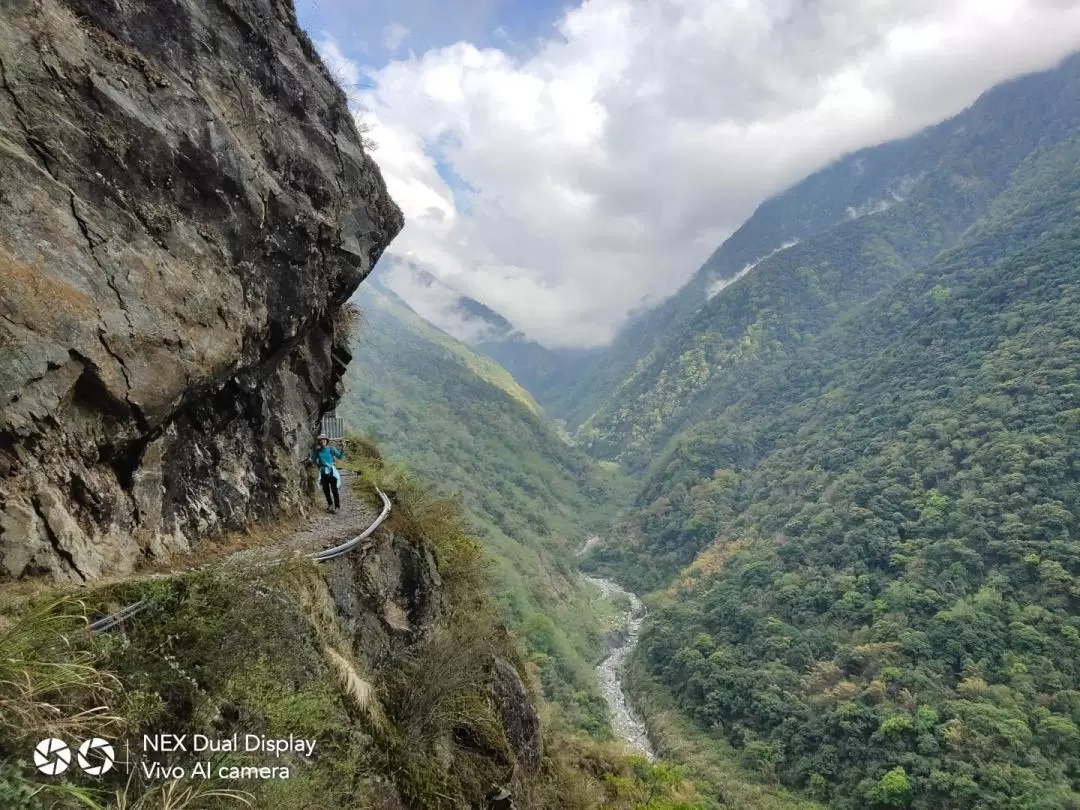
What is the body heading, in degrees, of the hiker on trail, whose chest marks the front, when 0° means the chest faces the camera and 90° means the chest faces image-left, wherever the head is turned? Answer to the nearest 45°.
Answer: approximately 0°

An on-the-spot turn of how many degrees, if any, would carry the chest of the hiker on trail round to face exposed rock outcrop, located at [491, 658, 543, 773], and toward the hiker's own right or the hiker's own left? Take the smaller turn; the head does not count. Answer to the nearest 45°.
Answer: approximately 90° to the hiker's own left
